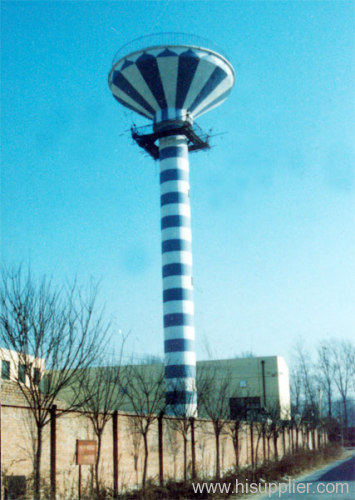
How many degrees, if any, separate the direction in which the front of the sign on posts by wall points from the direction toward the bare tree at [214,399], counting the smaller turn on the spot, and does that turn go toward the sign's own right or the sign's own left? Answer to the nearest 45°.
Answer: approximately 135° to the sign's own left

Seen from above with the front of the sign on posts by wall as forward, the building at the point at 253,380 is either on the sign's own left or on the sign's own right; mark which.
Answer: on the sign's own left

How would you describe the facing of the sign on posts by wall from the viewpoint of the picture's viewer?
facing the viewer and to the right of the viewer
